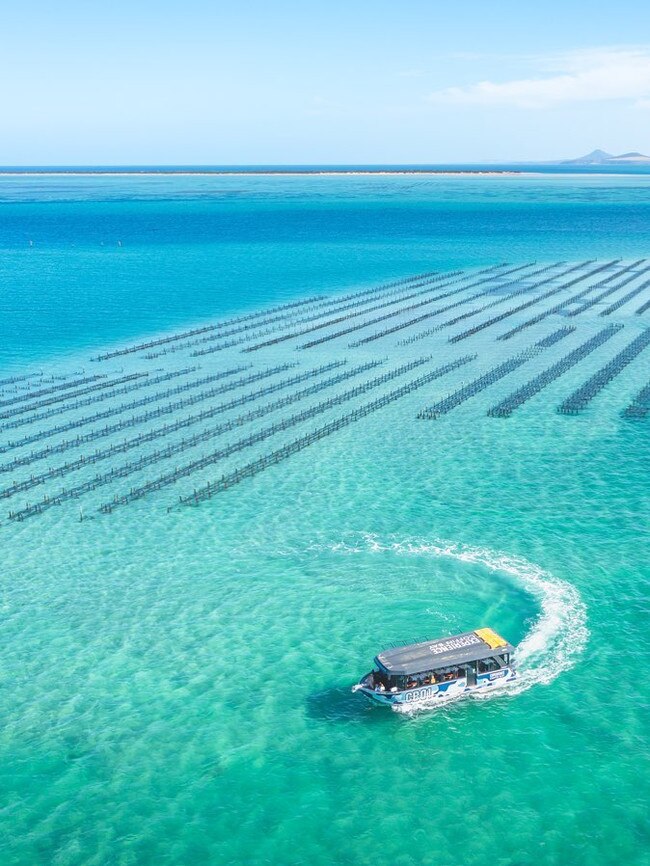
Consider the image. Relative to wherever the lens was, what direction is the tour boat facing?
facing the viewer and to the left of the viewer
